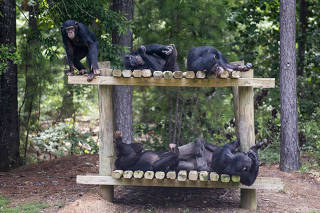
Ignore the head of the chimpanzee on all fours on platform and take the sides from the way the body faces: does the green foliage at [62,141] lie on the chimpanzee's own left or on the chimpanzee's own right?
on the chimpanzee's own right

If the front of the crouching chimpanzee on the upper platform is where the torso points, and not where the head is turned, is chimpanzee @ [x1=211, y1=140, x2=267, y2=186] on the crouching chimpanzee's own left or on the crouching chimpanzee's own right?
on the crouching chimpanzee's own left

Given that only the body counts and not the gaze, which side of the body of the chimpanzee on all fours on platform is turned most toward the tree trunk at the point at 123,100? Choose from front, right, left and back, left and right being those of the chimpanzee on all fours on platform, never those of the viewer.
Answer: back

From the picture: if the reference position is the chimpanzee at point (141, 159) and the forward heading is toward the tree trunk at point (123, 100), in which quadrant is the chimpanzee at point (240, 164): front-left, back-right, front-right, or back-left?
back-right

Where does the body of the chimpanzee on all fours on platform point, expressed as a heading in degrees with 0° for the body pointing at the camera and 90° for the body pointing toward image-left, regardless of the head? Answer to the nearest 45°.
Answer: approximately 45°

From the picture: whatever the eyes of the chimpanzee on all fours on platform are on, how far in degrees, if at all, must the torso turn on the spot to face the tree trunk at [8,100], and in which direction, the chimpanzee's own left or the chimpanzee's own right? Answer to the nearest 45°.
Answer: approximately 90° to the chimpanzee's own right
